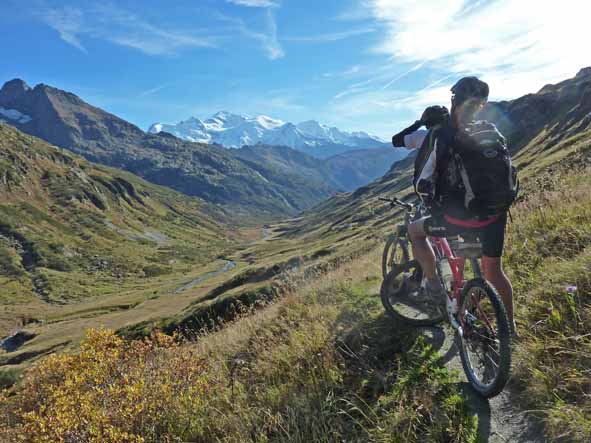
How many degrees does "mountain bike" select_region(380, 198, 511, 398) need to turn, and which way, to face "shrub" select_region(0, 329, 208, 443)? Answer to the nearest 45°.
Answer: approximately 45° to its left

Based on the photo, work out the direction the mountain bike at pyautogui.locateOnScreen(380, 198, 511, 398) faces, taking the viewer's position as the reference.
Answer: facing away from the viewer and to the left of the viewer
